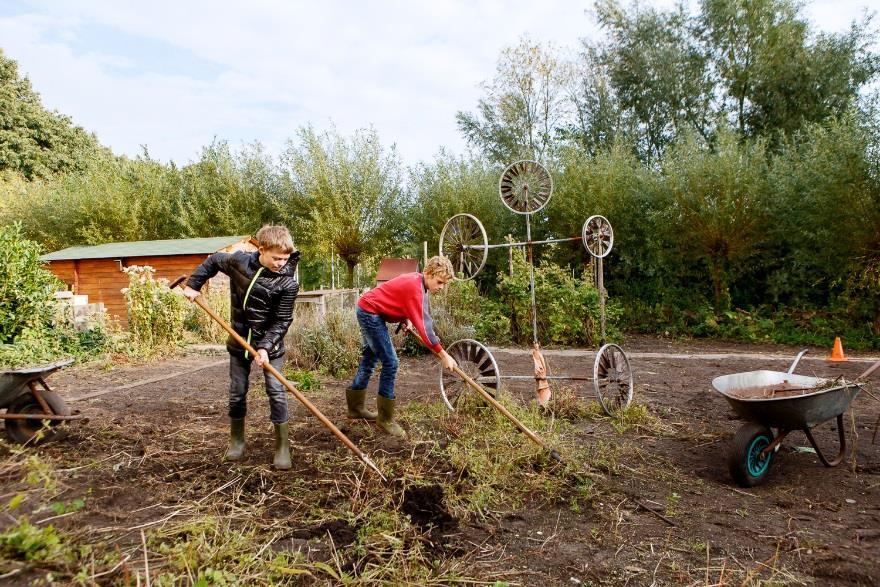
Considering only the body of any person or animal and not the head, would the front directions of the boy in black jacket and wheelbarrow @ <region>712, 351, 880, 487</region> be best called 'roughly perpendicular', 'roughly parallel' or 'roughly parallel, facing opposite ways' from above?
roughly perpendicular

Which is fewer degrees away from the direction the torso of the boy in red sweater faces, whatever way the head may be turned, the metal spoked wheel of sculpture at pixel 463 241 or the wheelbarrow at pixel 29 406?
the metal spoked wheel of sculpture

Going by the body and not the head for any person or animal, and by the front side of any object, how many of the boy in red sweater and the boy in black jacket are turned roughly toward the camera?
1

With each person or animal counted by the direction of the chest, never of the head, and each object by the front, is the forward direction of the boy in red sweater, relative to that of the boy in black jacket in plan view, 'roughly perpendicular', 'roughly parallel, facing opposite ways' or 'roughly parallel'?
roughly perpendicular

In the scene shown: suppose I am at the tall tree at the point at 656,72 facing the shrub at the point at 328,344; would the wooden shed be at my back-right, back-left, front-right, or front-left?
front-right

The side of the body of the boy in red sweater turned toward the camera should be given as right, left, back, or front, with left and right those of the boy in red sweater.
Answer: right

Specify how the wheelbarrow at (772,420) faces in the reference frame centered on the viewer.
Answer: facing the viewer and to the left of the viewer

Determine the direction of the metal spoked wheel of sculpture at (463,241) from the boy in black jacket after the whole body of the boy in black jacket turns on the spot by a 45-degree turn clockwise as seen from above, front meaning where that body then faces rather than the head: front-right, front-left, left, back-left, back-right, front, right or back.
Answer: back

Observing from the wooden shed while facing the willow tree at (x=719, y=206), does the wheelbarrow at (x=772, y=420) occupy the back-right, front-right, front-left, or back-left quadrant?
front-right

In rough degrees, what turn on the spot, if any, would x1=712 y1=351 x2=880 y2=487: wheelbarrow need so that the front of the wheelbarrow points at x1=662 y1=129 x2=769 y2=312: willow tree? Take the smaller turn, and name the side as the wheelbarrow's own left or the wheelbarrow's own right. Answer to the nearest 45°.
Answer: approximately 135° to the wheelbarrow's own right

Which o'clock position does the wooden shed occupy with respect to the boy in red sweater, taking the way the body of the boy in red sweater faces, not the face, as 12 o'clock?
The wooden shed is roughly at 8 o'clock from the boy in red sweater.

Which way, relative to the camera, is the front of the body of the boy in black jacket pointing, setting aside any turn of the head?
toward the camera

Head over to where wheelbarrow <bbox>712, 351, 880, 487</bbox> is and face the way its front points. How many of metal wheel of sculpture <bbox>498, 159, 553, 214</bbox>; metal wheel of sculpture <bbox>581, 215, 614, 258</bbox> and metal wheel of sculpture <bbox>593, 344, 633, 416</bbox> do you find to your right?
3

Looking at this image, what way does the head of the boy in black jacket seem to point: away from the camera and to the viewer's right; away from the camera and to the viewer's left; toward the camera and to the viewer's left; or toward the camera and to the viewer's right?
toward the camera and to the viewer's right

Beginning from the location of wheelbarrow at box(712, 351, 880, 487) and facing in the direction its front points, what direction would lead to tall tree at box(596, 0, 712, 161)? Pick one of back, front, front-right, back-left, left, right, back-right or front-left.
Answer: back-right

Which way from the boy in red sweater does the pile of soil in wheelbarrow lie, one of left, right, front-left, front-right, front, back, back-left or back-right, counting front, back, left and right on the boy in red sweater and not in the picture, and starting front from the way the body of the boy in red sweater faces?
front

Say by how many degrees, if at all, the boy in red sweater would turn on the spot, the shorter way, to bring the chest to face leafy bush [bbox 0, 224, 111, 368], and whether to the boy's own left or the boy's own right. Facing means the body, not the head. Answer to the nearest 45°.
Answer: approximately 135° to the boy's own left

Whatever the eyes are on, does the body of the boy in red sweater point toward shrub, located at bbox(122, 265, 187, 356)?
no

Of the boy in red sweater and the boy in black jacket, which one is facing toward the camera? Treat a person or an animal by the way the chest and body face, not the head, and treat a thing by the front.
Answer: the boy in black jacket

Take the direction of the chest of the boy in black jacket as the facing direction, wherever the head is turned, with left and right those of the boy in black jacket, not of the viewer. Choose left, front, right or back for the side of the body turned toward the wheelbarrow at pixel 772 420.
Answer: left
